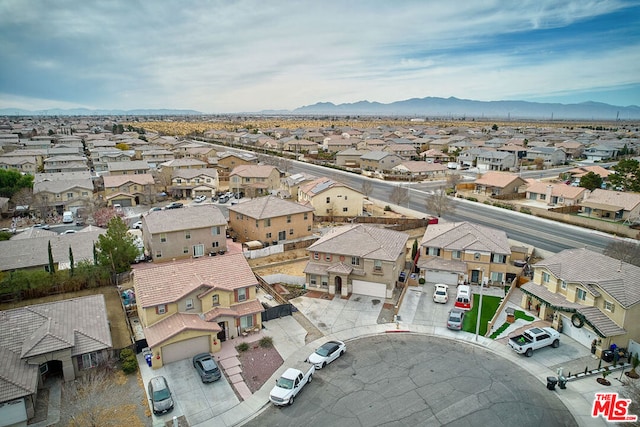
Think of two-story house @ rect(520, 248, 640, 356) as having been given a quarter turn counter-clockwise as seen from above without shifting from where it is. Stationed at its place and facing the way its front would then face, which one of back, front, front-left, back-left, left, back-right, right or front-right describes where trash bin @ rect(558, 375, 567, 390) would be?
front-right

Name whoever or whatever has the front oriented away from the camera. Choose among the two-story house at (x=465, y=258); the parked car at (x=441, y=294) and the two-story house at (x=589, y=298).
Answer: the parked car

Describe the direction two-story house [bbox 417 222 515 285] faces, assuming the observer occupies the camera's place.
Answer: facing the viewer

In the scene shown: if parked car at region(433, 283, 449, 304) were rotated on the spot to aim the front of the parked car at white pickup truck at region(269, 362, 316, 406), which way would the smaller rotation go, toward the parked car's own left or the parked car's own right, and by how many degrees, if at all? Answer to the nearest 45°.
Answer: approximately 135° to the parked car's own left

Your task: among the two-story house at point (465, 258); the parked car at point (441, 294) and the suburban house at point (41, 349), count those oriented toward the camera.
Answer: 2

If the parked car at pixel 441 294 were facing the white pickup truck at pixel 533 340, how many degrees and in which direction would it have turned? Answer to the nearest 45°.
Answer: approximately 135° to its right

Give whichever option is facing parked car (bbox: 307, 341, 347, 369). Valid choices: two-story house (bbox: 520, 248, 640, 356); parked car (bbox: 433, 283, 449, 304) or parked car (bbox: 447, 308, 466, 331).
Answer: the two-story house

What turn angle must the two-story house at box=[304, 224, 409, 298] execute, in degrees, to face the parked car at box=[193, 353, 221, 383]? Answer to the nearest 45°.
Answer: approximately 45° to its right

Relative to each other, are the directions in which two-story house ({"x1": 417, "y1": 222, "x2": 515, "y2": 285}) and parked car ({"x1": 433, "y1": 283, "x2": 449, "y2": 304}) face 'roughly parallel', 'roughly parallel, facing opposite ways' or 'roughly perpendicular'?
roughly parallel, facing opposite ways

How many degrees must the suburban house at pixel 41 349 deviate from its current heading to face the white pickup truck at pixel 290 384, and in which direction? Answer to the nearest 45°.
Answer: approximately 45° to its left

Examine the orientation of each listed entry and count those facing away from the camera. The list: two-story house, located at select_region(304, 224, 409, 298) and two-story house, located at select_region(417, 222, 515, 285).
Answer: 0

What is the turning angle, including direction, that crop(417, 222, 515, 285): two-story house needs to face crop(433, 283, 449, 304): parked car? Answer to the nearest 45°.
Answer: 0° — it already faces it

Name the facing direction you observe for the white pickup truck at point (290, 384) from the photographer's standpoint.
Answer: facing the viewer and to the left of the viewer

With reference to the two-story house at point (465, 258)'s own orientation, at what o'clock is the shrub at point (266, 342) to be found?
The shrub is roughly at 1 o'clock from the two-story house.

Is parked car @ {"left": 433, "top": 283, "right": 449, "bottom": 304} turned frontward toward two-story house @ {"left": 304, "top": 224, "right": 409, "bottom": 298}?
no

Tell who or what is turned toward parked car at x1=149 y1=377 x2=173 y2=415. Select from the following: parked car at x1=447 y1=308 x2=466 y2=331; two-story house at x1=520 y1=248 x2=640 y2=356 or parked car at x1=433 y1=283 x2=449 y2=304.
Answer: the two-story house

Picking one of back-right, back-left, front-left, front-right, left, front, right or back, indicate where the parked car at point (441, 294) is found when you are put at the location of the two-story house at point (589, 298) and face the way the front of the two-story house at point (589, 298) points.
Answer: front-right

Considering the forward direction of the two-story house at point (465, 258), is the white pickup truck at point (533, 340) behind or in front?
in front

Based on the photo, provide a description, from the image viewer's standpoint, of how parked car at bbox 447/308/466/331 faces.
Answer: facing away from the viewer

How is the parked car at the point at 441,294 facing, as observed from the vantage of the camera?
facing away from the viewer

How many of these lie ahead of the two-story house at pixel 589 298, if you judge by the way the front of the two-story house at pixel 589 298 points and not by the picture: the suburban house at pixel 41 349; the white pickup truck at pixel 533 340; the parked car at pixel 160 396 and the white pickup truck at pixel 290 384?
4

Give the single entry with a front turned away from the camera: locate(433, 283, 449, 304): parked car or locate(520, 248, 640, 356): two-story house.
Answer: the parked car
